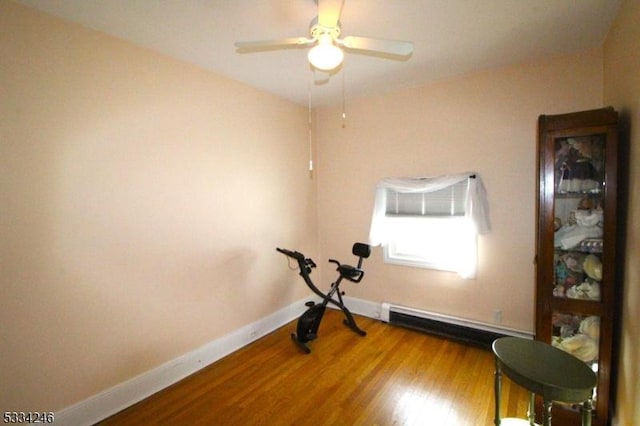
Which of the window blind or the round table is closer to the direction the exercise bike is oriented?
the round table

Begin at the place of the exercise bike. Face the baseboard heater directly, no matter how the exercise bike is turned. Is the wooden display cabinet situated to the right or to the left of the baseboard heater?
right

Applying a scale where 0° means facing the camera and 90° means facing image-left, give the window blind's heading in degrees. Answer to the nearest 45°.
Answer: approximately 0°

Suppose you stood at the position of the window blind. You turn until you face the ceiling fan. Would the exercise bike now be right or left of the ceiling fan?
right

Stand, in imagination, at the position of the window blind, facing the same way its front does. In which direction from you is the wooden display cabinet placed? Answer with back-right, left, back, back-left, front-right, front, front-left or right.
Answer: front-left

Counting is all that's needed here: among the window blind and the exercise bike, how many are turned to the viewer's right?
0

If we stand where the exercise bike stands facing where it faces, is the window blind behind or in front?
behind

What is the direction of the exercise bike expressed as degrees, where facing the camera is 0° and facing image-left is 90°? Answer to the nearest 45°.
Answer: approximately 45°

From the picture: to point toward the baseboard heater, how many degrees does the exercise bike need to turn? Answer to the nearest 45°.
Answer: approximately 135° to its left

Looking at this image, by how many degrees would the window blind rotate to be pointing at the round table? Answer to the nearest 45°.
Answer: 0° — it already faces it

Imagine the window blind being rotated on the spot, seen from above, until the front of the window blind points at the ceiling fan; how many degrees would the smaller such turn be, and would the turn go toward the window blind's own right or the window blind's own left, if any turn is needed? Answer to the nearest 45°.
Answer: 0° — it already faces it
